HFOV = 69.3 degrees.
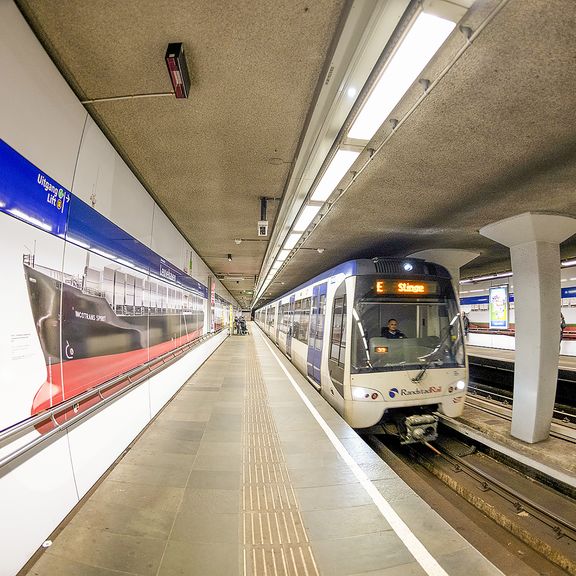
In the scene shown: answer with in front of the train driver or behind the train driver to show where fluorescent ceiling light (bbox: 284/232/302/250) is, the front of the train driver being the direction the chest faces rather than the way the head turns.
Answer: behind

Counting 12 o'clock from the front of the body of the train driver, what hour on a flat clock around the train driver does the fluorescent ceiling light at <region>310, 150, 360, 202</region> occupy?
The fluorescent ceiling light is roughly at 2 o'clock from the train driver.

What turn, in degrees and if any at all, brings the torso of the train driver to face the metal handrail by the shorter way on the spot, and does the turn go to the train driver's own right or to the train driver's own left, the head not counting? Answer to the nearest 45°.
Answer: approximately 90° to the train driver's own right

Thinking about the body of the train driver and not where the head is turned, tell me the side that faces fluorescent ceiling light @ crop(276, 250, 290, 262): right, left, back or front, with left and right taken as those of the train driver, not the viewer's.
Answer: back

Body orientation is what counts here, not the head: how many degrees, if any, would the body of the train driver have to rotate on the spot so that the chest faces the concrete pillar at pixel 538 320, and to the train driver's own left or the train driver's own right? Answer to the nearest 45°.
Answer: approximately 45° to the train driver's own left

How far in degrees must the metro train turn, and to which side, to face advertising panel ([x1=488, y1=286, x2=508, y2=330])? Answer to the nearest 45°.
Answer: approximately 90° to its left

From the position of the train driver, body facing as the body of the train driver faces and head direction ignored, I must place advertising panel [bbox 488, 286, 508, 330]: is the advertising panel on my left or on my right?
on my left

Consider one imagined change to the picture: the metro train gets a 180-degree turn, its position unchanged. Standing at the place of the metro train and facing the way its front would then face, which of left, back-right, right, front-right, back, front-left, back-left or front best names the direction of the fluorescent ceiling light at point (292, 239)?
front

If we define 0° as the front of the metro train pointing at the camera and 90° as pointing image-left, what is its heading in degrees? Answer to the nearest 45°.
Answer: approximately 315°

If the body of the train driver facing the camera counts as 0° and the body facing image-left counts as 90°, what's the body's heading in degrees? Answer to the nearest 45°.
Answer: approximately 315°
